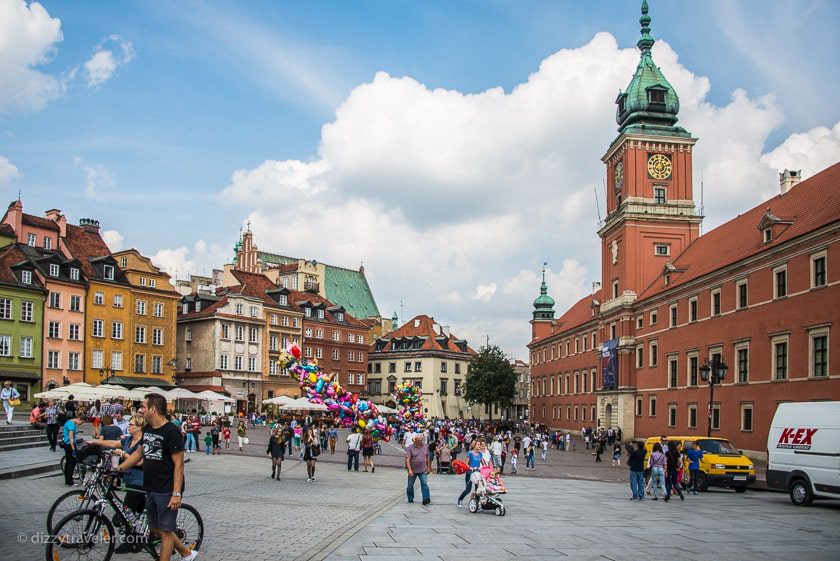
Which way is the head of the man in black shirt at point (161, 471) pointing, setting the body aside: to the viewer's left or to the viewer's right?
to the viewer's left

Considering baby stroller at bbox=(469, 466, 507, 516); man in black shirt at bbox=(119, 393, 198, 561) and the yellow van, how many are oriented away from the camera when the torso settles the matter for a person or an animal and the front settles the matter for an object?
0

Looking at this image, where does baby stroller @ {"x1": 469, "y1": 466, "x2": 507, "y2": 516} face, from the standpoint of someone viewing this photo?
facing the viewer and to the right of the viewer

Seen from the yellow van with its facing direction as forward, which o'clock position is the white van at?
The white van is roughly at 1 o'clock from the yellow van.

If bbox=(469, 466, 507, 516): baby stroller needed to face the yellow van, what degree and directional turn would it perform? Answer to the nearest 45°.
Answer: approximately 90° to its left

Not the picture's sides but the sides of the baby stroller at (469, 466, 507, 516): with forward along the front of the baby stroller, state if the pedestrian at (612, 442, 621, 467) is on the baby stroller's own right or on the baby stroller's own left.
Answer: on the baby stroller's own left

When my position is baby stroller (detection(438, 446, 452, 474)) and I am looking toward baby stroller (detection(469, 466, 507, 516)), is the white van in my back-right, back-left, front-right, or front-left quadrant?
front-left

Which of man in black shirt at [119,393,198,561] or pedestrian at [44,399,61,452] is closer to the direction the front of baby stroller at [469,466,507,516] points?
the man in black shirt
